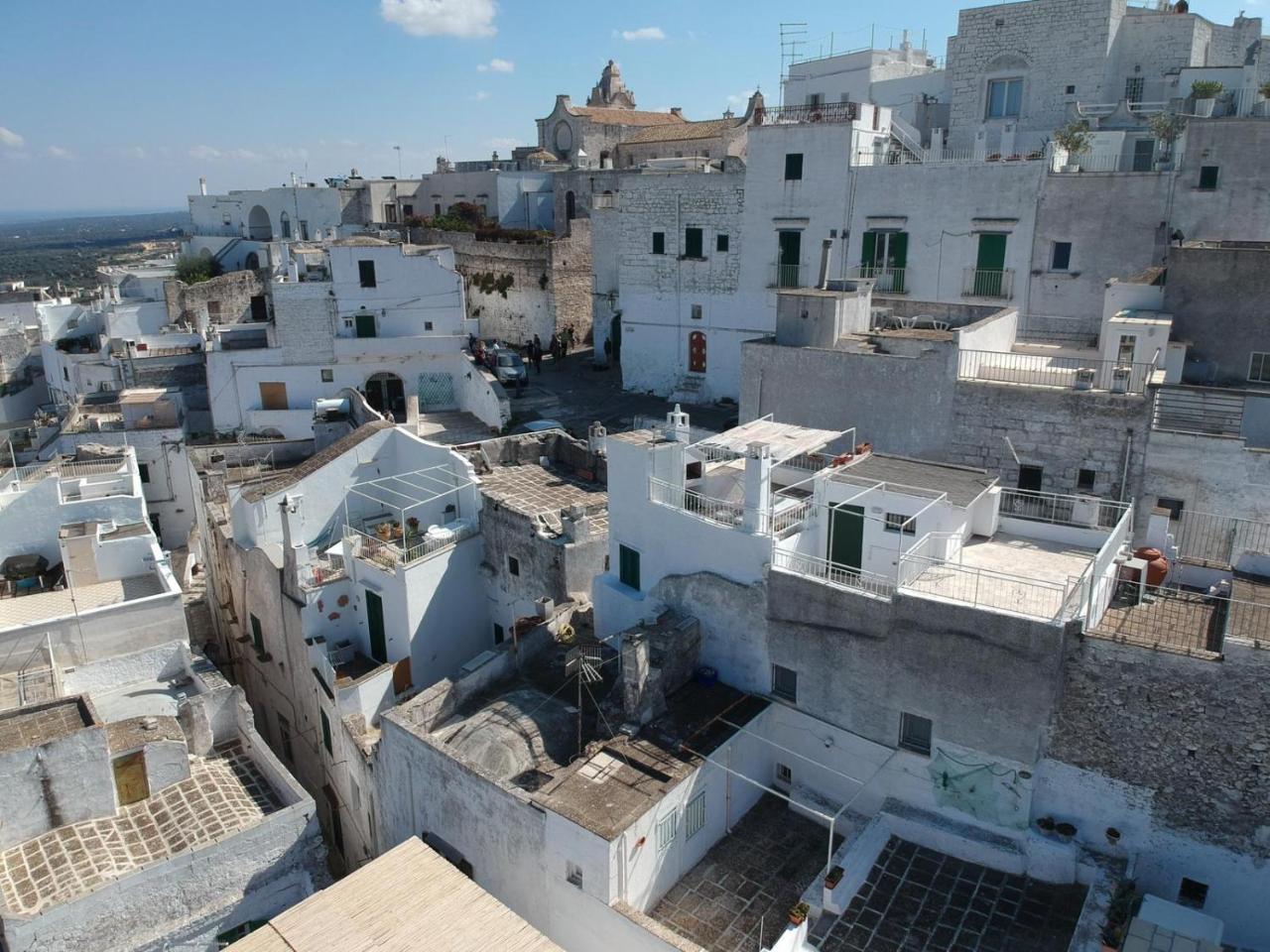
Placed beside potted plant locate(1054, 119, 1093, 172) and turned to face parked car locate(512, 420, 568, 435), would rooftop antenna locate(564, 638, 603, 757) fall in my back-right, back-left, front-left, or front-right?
front-left
